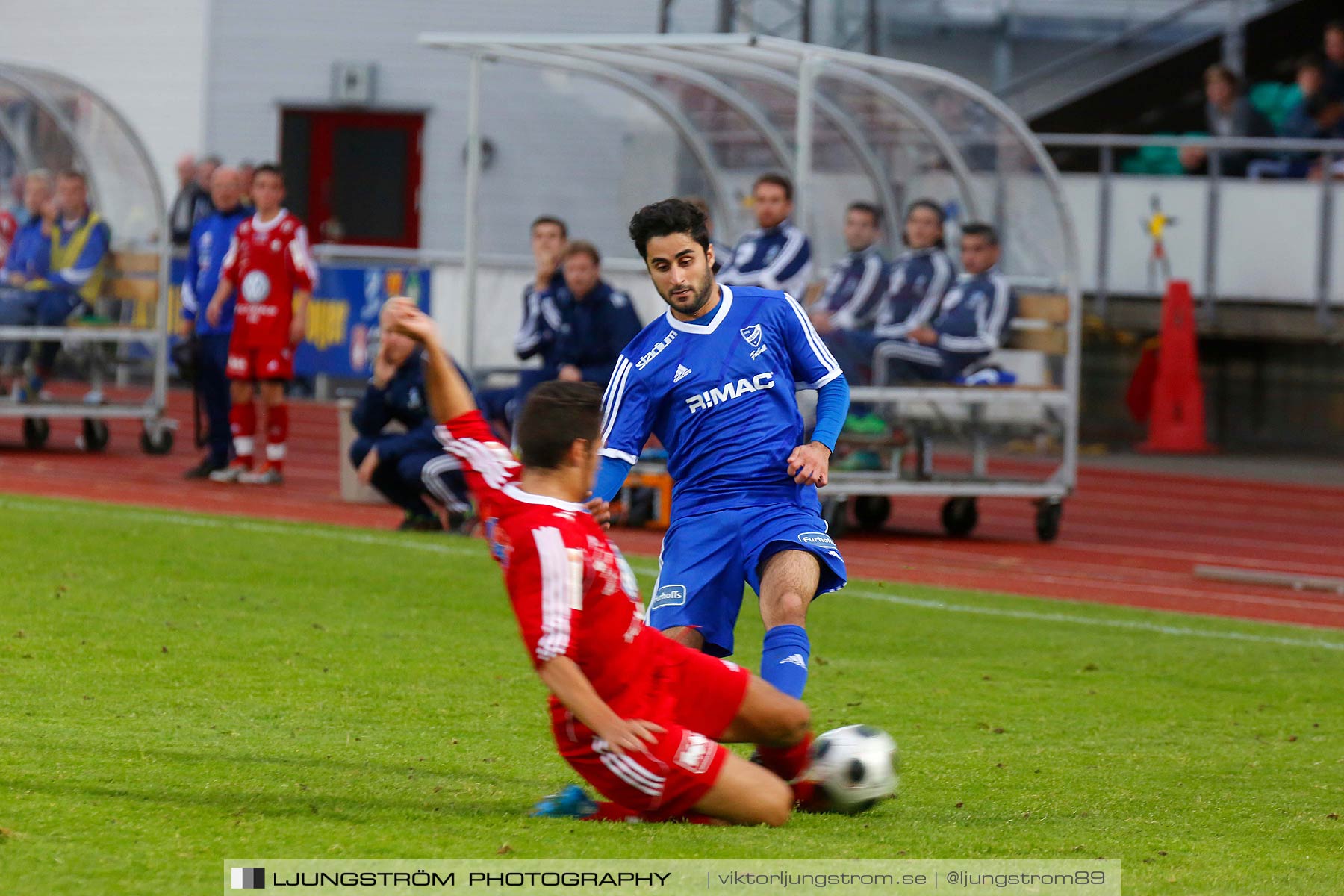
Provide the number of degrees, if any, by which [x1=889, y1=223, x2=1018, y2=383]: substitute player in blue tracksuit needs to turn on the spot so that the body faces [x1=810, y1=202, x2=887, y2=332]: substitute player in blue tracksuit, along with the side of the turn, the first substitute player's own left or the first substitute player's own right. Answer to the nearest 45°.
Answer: approximately 45° to the first substitute player's own right

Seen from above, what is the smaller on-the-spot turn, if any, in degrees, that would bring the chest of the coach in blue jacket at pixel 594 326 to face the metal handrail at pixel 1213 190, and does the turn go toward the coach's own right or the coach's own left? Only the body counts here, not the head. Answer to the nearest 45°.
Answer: approximately 180°

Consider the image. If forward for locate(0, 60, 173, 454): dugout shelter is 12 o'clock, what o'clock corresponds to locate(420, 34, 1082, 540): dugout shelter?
locate(420, 34, 1082, 540): dugout shelter is roughly at 9 o'clock from locate(0, 60, 173, 454): dugout shelter.

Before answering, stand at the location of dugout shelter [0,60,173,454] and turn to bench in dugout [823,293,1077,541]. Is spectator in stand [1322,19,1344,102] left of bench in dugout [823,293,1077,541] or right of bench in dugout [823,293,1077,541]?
left

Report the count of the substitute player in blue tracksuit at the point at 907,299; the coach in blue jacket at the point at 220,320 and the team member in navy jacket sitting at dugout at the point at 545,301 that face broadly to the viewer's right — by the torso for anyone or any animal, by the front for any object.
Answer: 0

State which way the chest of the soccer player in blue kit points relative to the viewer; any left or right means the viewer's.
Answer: facing the viewer

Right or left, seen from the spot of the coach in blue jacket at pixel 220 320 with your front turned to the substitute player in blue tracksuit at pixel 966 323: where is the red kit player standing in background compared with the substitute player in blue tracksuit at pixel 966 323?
right

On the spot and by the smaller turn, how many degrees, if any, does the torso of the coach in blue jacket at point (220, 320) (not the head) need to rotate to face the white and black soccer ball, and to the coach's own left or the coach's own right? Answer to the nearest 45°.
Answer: approximately 45° to the coach's own left

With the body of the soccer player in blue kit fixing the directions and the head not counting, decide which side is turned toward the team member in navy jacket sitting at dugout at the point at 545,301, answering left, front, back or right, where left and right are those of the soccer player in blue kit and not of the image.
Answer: back

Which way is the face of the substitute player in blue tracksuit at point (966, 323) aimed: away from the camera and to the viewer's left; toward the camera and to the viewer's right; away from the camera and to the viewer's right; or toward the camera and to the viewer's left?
toward the camera and to the viewer's left

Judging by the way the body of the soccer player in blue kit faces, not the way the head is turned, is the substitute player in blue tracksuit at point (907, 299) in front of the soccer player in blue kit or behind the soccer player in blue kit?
behind

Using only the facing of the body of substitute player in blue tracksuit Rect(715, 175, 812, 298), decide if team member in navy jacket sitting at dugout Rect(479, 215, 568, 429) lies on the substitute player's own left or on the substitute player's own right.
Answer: on the substitute player's own right

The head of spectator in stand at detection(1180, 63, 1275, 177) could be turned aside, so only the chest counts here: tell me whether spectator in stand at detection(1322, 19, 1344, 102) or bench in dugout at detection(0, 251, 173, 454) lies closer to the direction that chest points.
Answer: the bench in dugout

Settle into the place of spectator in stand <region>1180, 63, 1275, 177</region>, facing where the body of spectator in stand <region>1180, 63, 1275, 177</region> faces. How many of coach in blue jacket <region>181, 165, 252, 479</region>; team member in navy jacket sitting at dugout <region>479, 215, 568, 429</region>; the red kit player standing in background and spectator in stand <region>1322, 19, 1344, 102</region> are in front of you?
3

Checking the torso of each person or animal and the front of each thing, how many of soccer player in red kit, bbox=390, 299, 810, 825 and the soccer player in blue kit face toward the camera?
1
